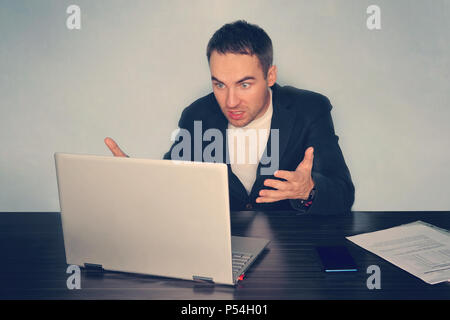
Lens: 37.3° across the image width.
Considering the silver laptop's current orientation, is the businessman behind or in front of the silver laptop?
in front

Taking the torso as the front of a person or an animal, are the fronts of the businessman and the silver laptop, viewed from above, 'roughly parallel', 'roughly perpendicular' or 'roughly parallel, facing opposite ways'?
roughly parallel, facing opposite ways

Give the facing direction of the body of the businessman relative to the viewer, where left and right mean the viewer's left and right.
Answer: facing the viewer and to the left of the viewer

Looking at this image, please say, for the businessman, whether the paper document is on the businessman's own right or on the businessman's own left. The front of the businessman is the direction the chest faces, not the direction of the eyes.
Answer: on the businessman's own left

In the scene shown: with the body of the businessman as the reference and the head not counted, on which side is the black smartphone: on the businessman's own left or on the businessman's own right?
on the businessman's own left

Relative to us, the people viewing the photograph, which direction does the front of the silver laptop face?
facing away from the viewer and to the right of the viewer

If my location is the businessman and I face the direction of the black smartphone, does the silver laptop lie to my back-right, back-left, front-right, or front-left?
front-right

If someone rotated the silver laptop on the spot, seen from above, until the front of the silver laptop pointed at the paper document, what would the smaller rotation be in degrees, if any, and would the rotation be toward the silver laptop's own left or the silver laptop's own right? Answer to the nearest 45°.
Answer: approximately 45° to the silver laptop's own right
